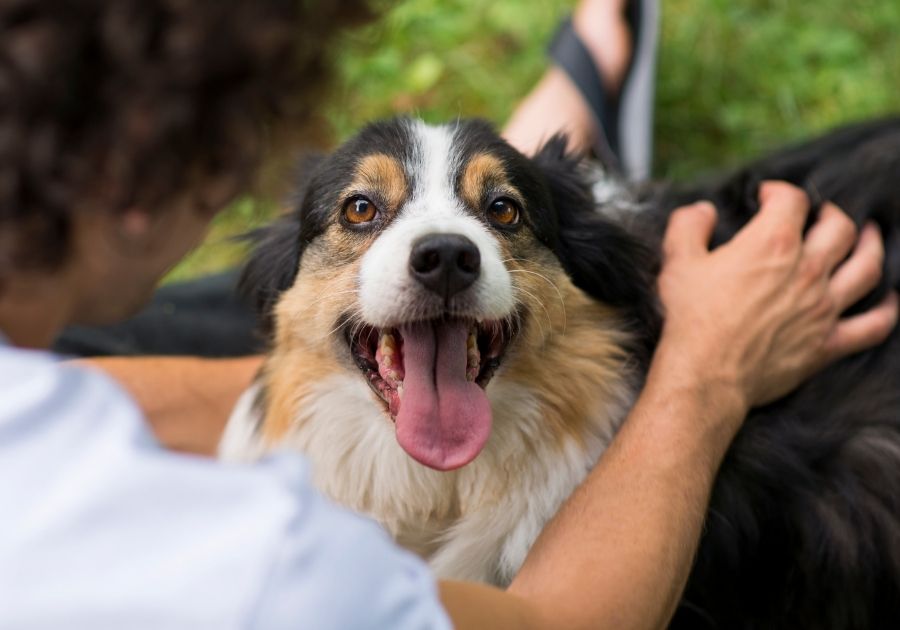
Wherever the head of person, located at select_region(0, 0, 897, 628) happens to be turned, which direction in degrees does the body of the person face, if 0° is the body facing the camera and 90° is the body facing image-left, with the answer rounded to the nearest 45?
approximately 225°

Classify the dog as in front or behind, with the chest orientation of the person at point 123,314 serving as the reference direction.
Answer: in front

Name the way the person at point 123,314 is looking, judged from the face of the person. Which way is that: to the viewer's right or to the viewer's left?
to the viewer's right

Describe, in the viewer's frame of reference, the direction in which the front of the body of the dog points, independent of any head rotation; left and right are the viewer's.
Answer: facing the viewer and to the left of the viewer

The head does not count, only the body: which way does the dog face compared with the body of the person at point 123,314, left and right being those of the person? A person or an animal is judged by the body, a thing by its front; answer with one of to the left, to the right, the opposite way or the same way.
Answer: the opposite way
